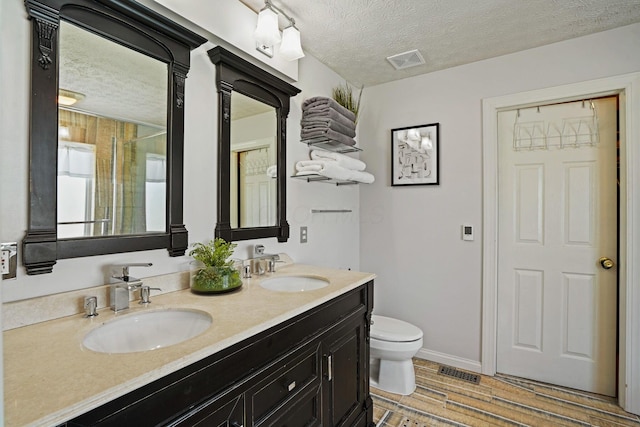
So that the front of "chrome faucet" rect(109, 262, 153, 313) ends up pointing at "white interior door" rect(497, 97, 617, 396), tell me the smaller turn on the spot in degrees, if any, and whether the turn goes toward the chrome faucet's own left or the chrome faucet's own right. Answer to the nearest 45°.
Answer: approximately 45° to the chrome faucet's own left

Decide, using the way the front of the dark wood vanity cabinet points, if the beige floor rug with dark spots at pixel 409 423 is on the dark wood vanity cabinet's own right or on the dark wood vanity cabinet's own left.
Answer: on the dark wood vanity cabinet's own left

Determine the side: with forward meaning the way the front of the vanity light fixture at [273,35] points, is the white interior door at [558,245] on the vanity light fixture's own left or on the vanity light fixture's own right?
on the vanity light fixture's own left

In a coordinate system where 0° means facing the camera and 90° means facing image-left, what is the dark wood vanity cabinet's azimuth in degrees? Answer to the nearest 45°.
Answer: approximately 315°

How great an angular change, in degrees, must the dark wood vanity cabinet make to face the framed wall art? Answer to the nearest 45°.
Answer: approximately 90° to its left

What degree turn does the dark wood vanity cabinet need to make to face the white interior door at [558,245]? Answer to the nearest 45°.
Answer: approximately 45° to its left
